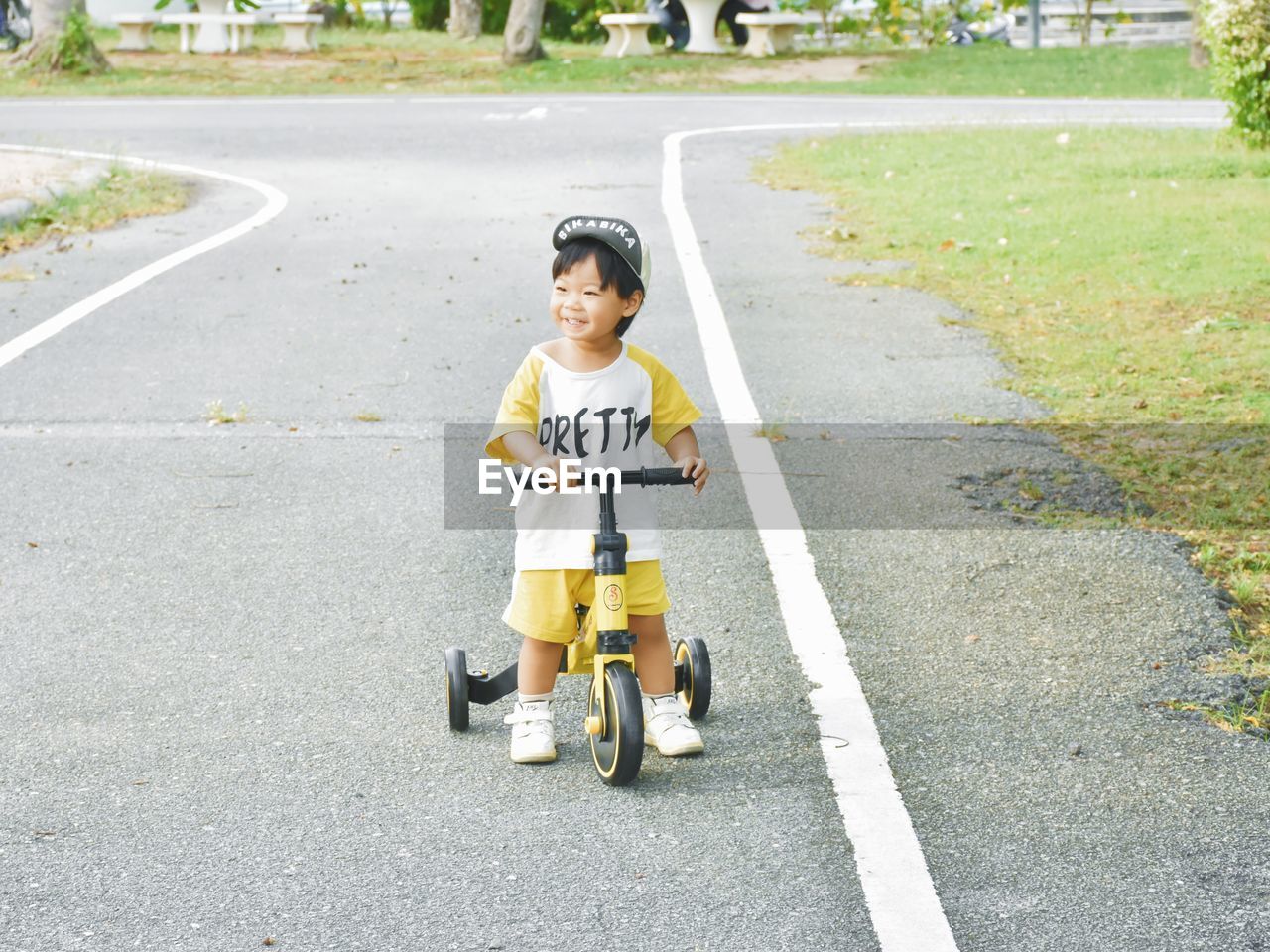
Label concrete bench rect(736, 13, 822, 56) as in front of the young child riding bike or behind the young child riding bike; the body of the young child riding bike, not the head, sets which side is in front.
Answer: behind

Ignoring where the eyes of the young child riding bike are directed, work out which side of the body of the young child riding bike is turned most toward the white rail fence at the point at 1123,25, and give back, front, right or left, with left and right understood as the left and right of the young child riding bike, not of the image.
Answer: back

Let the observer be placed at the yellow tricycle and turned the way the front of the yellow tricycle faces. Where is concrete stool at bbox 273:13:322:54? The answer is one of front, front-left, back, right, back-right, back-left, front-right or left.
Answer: back

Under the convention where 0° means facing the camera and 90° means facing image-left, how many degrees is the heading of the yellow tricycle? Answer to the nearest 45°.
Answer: approximately 0°

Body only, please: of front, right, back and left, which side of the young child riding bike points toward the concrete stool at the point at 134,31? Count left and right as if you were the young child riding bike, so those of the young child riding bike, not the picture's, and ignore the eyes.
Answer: back

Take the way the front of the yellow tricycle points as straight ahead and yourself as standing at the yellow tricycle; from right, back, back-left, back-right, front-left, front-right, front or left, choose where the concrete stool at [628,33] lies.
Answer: back

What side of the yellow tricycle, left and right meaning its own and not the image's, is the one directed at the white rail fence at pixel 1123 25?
back

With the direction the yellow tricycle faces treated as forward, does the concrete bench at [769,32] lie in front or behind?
behind

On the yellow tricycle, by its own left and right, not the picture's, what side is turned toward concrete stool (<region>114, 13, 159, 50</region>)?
back
